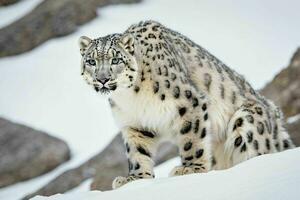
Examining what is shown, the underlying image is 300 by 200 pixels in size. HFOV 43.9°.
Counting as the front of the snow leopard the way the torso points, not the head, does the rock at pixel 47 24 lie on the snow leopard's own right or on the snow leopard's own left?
on the snow leopard's own right

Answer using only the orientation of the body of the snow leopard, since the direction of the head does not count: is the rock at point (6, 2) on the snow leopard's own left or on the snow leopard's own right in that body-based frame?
on the snow leopard's own right

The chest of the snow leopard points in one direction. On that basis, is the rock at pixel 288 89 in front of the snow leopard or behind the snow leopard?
behind

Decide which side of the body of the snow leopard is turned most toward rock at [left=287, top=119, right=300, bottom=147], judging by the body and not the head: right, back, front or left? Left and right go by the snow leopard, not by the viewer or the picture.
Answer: back

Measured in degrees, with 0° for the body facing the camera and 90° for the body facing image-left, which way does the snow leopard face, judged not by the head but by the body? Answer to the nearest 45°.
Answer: approximately 45°
